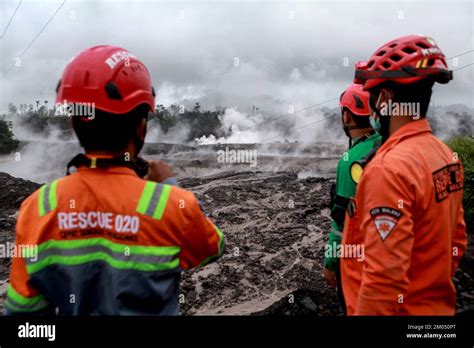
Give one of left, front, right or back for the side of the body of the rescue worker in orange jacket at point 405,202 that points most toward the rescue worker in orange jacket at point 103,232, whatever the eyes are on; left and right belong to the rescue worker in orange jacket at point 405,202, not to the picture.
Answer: left

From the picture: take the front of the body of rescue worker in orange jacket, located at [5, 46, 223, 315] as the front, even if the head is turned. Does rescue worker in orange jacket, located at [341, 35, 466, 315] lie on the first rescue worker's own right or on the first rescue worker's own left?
on the first rescue worker's own right

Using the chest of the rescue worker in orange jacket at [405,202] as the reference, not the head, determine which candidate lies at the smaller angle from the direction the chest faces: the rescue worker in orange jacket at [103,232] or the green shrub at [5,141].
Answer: the green shrub

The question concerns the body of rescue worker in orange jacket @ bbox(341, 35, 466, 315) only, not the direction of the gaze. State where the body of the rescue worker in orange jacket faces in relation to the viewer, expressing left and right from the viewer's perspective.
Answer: facing away from the viewer and to the left of the viewer

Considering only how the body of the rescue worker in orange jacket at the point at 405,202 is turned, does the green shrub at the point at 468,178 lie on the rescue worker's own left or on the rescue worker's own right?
on the rescue worker's own right

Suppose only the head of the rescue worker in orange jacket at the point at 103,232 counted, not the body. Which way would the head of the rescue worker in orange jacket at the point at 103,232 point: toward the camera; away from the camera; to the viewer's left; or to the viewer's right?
away from the camera

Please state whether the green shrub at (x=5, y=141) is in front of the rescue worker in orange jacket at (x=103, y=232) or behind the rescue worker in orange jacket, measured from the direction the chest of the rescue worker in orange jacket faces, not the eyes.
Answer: in front

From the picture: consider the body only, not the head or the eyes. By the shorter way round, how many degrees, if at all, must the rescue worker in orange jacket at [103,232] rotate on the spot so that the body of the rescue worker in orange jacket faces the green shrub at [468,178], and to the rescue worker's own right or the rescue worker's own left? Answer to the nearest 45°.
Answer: approximately 45° to the rescue worker's own right

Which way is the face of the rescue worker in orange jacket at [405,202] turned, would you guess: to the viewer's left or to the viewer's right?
to the viewer's left

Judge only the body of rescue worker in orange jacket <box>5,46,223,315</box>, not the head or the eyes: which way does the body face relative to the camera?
away from the camera
